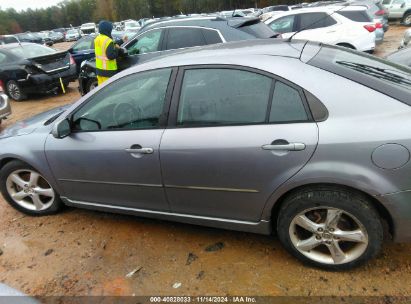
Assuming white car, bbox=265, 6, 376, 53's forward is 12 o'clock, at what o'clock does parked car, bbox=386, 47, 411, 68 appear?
The parked car is roughly at 7 o'clock from the white car.

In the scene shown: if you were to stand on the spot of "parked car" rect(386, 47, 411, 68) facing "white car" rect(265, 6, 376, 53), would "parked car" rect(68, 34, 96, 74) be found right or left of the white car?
left

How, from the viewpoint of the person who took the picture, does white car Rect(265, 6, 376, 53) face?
facing away from the viewer and to the left of the viewer

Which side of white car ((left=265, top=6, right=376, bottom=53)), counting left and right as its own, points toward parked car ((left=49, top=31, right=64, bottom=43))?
front

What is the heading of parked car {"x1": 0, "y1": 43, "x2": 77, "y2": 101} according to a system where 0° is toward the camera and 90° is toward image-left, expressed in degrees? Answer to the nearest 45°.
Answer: approximately 135°

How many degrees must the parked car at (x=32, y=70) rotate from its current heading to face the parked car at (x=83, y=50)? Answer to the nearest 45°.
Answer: approximately 90° to its right

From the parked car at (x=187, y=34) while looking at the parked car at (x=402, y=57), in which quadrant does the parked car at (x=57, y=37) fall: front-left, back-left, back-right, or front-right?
back-left

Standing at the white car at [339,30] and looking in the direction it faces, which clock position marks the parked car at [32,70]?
The parked car is roughly at 10 o'clock from the white car.

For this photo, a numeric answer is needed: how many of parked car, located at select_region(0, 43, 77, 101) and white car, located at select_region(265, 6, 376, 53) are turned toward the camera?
0
